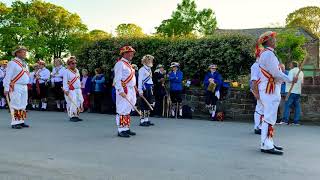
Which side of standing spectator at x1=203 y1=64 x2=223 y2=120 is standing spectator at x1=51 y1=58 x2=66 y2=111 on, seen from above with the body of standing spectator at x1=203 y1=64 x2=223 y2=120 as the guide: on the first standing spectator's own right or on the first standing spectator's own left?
on the first standing spectator's own right

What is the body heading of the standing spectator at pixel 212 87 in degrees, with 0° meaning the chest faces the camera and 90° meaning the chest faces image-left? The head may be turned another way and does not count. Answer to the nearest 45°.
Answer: approximately 0°

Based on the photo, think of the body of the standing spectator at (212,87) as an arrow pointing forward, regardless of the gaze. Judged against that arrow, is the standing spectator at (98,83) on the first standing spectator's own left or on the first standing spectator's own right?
on the first standing spectator's own right

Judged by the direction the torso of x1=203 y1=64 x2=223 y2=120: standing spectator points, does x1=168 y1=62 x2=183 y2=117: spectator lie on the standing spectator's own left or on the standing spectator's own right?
on the standing spectator's own right

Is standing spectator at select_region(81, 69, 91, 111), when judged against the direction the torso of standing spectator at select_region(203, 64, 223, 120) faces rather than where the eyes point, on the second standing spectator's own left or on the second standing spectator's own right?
on the second standing spectator's own right

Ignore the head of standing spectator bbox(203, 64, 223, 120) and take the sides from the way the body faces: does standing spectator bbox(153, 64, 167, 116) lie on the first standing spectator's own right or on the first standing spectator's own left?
on the first standing spectator's own right
